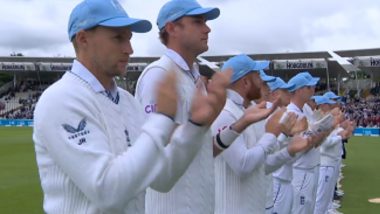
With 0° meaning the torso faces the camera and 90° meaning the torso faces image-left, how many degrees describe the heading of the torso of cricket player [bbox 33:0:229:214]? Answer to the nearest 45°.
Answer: approximately 315°

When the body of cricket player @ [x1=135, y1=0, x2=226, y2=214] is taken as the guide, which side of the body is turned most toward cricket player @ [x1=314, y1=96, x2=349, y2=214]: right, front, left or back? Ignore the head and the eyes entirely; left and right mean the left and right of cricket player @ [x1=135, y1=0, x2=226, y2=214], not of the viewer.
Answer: left

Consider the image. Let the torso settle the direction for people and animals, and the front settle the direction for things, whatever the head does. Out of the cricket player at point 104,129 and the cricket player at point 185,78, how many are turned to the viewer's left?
0

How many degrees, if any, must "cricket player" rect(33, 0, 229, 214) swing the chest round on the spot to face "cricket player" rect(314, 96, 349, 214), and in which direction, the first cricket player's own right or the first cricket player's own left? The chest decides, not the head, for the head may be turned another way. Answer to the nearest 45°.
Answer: approximately 90° to the first cricket player's own left

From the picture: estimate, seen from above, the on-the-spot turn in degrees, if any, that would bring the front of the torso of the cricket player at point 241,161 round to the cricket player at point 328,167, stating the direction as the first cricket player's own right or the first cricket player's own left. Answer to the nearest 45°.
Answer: approximately 90° to the first cricket player's own left

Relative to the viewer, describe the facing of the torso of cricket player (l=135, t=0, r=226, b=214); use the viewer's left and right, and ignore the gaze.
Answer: facing the viewer and to the right of the viewer

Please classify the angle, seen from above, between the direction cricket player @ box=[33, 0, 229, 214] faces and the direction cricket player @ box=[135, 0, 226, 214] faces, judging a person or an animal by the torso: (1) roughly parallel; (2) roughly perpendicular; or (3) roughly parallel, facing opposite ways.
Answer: roughly parallel

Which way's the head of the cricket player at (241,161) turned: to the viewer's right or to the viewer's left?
to the viewer's right
